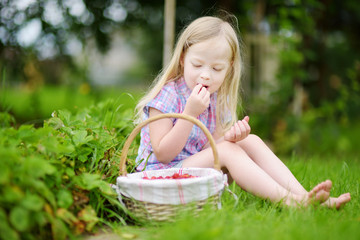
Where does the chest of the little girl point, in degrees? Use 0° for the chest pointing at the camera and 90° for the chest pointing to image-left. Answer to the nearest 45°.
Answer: approximately 315°

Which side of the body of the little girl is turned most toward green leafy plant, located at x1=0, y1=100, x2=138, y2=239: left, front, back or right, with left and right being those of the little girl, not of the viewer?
right

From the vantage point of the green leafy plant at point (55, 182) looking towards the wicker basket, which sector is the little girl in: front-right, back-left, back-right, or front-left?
front-left
